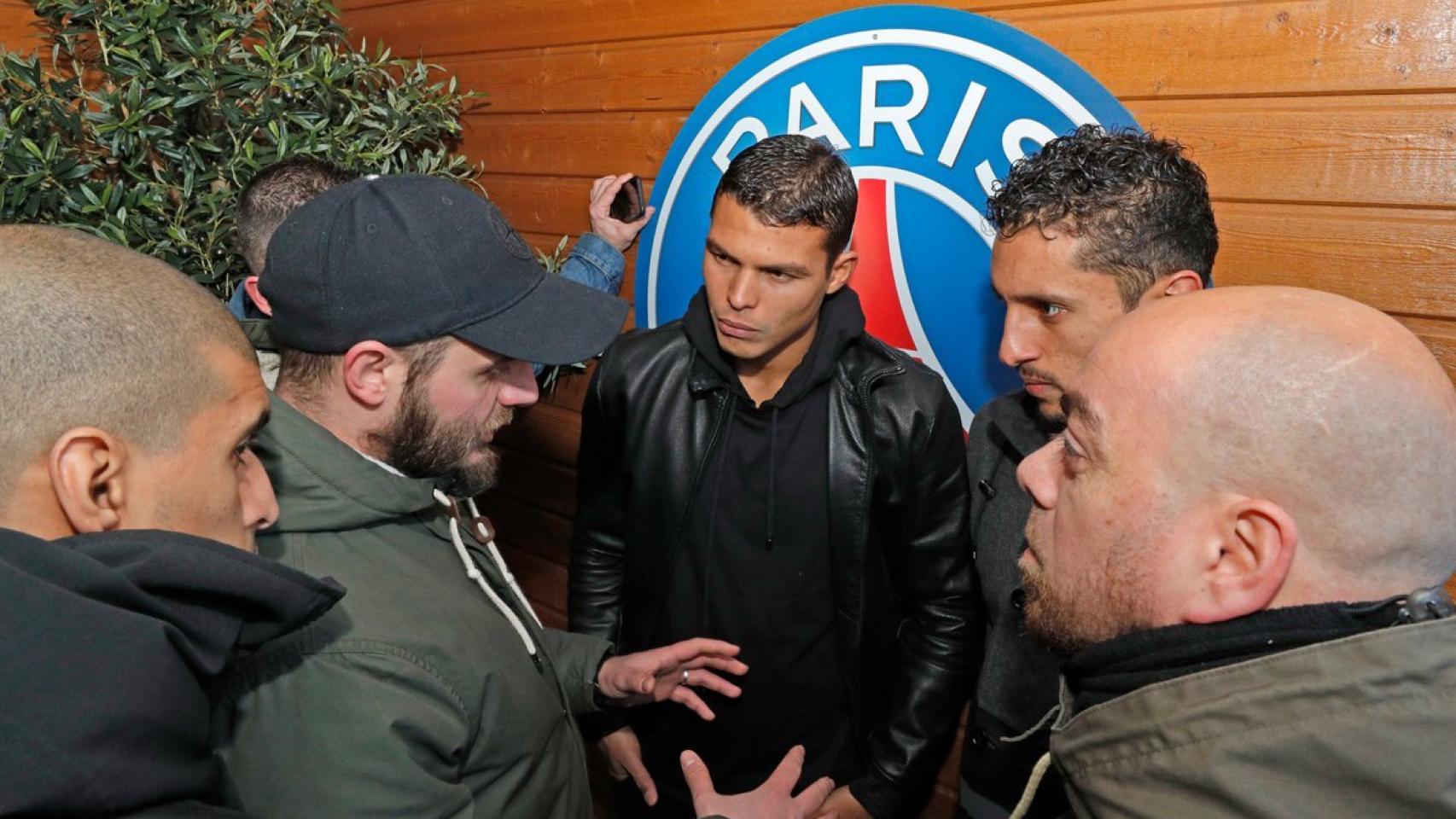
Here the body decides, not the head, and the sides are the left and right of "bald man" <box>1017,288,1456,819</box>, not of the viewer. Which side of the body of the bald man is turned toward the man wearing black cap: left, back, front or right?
front

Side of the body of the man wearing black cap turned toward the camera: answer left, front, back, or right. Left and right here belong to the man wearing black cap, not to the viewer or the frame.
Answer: right

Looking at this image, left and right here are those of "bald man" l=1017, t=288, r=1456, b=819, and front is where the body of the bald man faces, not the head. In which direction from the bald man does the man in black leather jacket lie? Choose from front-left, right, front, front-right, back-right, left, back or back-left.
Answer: front-right

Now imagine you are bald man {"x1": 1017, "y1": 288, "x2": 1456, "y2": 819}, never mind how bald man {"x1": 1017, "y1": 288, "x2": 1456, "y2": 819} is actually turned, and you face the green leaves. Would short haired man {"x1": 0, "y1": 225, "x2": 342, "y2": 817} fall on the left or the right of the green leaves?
left

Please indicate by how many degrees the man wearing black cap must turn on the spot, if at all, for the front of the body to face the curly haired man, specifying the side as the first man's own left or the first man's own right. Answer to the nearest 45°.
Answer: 0° — they already face them

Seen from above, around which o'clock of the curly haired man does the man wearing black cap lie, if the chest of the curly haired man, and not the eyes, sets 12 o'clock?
The man wearing black cap is roughly at 12 o'clock from the curly haired man.

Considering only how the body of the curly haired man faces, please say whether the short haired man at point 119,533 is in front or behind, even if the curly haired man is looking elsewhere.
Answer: in front

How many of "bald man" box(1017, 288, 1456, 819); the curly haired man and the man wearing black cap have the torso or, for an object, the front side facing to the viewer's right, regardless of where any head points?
1

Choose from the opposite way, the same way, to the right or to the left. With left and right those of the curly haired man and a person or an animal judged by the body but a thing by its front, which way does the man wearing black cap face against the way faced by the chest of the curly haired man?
the opposite way

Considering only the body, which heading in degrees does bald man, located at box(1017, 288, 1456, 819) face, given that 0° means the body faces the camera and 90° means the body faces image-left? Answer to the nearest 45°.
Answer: approximately 90°

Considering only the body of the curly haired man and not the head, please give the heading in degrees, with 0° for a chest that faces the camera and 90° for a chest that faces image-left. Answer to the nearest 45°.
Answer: approximately 45°
